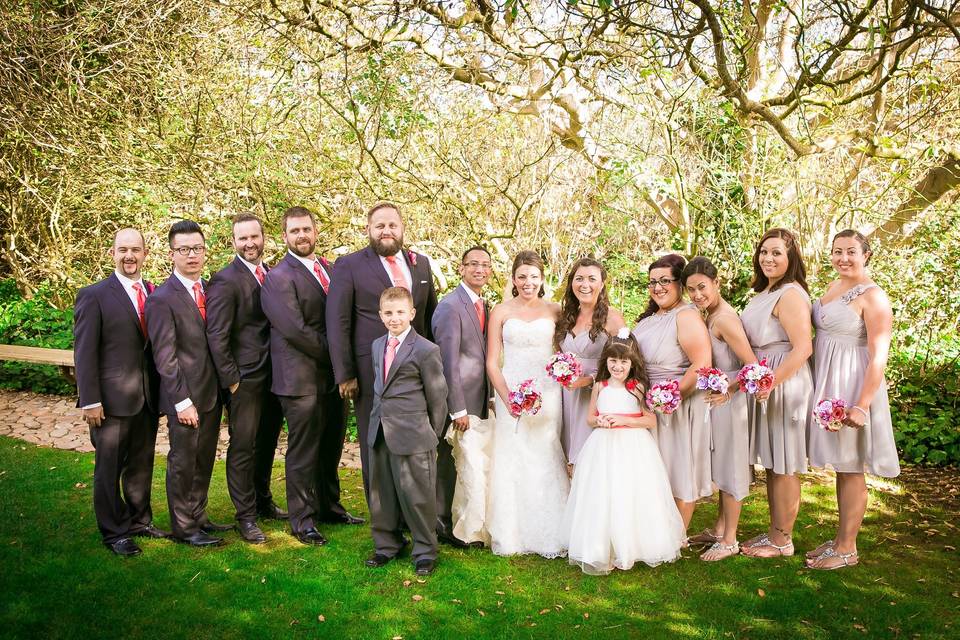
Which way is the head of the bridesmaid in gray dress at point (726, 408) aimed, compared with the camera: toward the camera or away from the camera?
toward the camera

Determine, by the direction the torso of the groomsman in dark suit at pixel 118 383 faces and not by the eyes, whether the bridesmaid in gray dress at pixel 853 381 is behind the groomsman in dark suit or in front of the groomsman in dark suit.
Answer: in front

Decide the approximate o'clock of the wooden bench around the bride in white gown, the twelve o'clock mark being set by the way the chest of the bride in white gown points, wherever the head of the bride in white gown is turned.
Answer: The wooden bench is roughly at 4 o'clock from the bride in white gown.

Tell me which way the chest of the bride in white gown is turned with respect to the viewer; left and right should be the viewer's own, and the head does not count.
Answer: facing the viewer

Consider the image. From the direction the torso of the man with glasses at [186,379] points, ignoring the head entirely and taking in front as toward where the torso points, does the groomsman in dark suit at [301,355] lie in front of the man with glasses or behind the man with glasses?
in front

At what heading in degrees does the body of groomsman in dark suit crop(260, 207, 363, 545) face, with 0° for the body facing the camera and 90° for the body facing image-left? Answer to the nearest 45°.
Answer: approximately 315°

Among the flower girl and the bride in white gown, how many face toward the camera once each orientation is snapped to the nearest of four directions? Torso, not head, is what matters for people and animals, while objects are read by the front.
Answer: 2

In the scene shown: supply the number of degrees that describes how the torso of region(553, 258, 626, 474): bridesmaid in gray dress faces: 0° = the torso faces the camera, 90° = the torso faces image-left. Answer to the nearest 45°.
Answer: approximately 0°

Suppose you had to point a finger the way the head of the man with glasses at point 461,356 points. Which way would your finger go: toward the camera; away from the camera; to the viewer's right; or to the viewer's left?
toward the camera

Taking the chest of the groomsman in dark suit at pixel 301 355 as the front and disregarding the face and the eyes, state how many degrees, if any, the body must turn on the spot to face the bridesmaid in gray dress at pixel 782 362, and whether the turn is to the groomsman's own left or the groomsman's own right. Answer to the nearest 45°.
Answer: approximately 45° to the groomsman's own left

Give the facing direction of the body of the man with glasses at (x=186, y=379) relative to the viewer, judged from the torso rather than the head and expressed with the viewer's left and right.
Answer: facing the viewer and to the right of the viewer

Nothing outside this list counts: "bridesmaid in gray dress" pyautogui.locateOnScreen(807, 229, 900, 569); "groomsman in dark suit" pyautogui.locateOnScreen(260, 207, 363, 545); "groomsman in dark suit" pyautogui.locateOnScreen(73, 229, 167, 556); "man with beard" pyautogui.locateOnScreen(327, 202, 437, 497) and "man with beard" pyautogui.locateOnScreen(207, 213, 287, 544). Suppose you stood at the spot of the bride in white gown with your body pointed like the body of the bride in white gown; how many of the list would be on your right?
4

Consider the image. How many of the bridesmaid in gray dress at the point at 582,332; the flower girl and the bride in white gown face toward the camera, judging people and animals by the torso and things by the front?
3

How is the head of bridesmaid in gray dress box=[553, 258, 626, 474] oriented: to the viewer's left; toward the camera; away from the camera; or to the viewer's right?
toward the camera

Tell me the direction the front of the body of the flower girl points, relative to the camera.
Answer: toward the camera

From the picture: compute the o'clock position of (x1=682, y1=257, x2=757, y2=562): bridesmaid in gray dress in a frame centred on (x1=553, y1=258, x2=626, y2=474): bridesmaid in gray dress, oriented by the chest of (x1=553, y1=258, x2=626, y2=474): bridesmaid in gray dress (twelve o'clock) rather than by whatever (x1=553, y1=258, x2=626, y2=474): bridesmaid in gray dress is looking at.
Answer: (x1=682, y1=257, x2=757, y2=562): bridesmaid in gray dress is roughly at 9 o'clock from (x1=553, y1=258, x2=626, y2=474): bridesmaid in gray dress.

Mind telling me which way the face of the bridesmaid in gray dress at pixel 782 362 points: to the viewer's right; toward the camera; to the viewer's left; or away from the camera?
toward the camera

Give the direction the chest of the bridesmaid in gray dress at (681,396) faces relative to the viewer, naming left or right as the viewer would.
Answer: facing the viewer and to the left of the viewer
